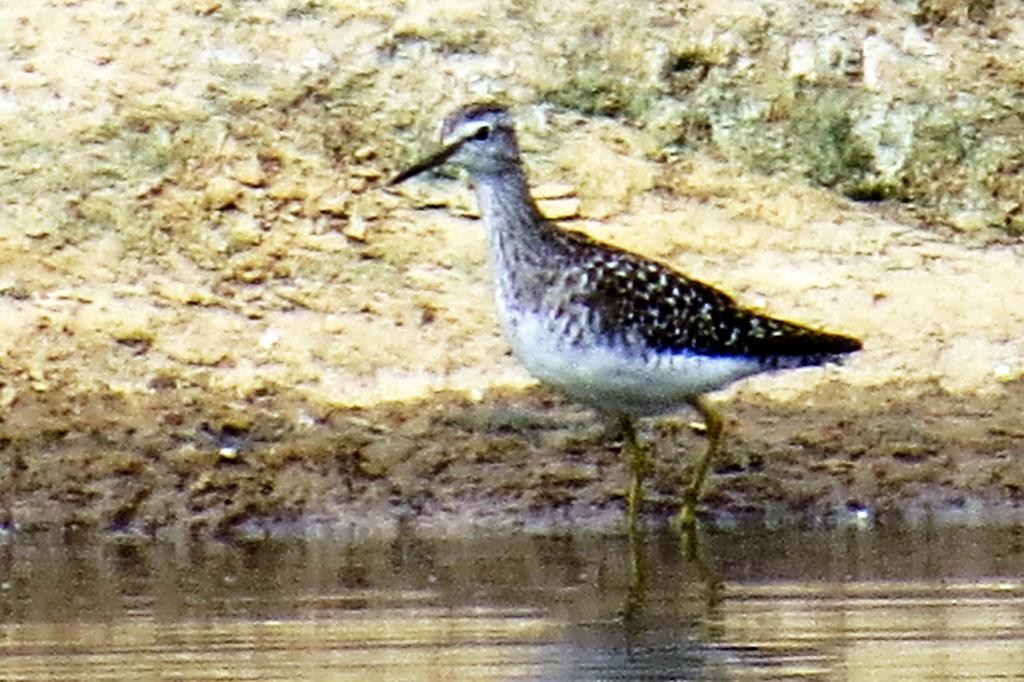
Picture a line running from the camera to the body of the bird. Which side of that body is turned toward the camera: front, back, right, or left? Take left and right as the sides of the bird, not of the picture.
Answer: left
